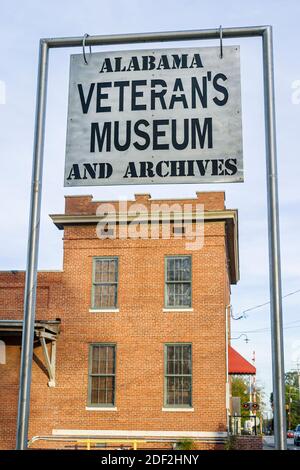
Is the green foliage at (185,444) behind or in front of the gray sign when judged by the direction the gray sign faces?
behind

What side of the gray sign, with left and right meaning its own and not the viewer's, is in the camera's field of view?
front

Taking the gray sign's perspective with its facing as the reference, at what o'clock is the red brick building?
The red brick building is roughly at 6 o'clock from the gray sign.

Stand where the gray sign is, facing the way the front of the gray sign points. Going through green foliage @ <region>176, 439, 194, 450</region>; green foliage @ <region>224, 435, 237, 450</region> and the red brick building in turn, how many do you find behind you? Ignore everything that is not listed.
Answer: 3

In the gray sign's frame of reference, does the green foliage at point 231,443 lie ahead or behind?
behind
